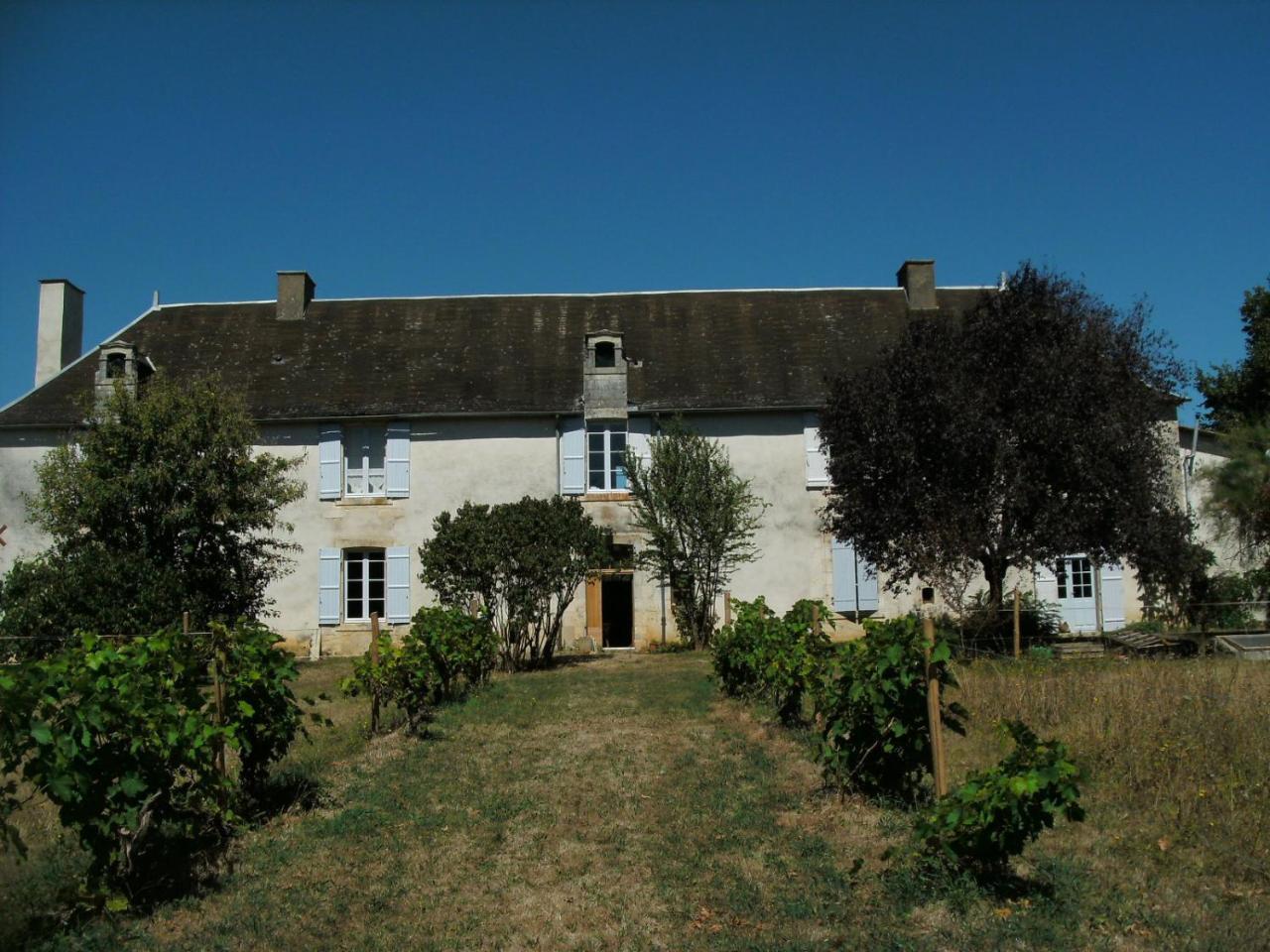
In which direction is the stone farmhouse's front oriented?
toward the camera

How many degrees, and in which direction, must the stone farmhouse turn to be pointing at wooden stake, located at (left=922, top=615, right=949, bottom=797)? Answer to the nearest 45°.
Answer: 0° — it already faces it

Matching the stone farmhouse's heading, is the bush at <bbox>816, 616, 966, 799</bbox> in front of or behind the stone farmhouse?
in front

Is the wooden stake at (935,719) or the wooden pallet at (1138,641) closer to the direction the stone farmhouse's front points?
the wooden stake

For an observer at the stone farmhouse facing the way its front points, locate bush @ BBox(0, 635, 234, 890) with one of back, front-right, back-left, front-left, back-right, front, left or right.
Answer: front

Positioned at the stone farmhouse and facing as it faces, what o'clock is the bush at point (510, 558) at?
The bush is roughly at 12 o'clock from the stone farmhouse.

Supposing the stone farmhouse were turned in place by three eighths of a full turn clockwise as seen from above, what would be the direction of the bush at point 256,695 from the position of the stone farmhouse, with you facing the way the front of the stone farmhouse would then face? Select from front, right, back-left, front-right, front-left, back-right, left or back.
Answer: back-left

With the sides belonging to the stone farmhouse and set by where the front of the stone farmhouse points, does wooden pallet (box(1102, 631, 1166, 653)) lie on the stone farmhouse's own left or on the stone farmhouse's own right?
on the stone farmhouse's own left

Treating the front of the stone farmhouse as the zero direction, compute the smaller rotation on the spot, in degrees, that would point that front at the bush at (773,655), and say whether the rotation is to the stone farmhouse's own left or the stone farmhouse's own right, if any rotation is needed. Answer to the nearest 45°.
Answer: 0° — it already faces it

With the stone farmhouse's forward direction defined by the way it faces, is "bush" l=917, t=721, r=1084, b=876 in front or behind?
in front

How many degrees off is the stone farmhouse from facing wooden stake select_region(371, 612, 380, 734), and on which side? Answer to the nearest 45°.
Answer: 0° — it already faces it

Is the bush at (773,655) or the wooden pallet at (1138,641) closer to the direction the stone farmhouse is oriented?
the bush

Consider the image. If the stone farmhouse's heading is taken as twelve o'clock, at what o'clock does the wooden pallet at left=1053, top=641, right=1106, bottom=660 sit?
The wooden pallet is roughly at 10 o'clock from the stone farmhouse.

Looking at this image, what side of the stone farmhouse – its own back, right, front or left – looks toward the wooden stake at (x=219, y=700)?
front

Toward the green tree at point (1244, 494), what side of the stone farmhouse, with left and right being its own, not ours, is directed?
left

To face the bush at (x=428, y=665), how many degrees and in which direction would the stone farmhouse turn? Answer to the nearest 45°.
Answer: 0° — it already faces it
